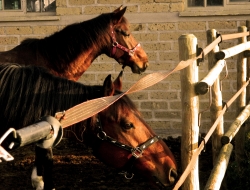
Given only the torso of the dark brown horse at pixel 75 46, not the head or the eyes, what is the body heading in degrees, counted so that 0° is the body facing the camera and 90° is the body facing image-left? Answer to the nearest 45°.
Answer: approximately 270°

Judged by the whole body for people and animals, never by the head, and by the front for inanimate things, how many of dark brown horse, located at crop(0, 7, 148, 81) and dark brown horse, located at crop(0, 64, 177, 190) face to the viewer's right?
2

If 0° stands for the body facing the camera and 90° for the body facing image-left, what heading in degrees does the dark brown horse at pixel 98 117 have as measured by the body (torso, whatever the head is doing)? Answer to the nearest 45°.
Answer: approximately 270°

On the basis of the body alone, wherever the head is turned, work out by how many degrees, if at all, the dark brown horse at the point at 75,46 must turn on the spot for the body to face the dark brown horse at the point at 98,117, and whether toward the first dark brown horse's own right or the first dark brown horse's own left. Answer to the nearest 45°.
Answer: approximately 90° to the first dark brown horse's own right

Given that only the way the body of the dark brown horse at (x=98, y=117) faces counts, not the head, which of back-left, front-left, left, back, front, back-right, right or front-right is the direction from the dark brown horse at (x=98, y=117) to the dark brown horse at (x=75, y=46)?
left
